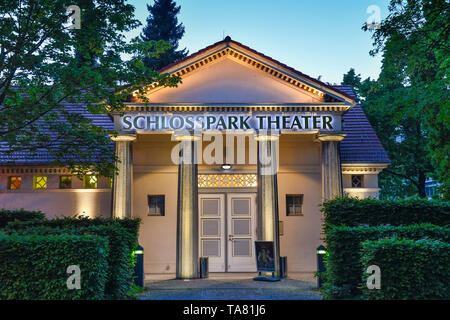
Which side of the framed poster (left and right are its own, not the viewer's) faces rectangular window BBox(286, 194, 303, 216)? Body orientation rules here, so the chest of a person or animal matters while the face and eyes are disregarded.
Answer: back

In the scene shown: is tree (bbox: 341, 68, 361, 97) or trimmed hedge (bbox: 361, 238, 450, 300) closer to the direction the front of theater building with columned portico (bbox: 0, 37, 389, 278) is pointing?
the trimmed hedge

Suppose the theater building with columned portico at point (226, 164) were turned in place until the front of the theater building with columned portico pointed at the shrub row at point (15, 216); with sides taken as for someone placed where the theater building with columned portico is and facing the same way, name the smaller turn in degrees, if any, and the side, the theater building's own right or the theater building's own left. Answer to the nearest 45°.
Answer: approximately 45° to the theater building's own right

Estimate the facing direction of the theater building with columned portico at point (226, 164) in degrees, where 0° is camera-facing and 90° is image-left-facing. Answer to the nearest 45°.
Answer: approximately 0°

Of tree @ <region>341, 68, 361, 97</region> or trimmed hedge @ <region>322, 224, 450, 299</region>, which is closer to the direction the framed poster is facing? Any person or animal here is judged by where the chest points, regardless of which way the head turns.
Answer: the trimmed hedge

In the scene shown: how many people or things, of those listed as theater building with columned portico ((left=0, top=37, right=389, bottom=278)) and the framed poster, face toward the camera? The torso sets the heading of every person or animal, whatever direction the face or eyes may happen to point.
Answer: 2

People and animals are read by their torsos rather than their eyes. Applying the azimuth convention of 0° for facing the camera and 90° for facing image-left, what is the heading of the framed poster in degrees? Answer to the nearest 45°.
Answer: approximately 0°

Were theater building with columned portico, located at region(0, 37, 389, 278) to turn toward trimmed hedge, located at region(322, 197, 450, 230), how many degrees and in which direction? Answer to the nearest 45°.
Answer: approximately 45° to its left

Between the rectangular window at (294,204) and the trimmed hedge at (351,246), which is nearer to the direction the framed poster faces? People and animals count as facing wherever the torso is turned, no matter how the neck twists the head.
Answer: the trimmed hedge
